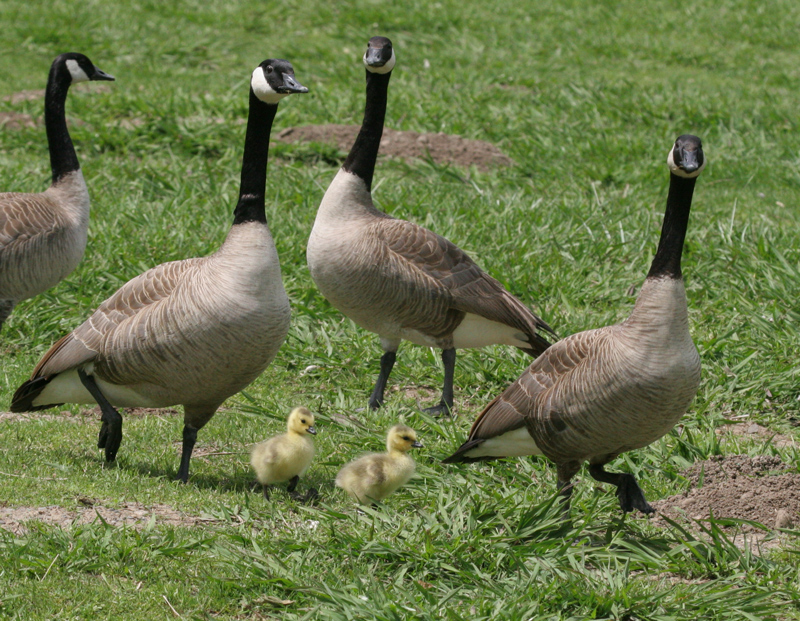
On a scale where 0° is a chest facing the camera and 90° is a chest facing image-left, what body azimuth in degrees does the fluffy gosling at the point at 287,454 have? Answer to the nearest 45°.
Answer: approximately 315°
